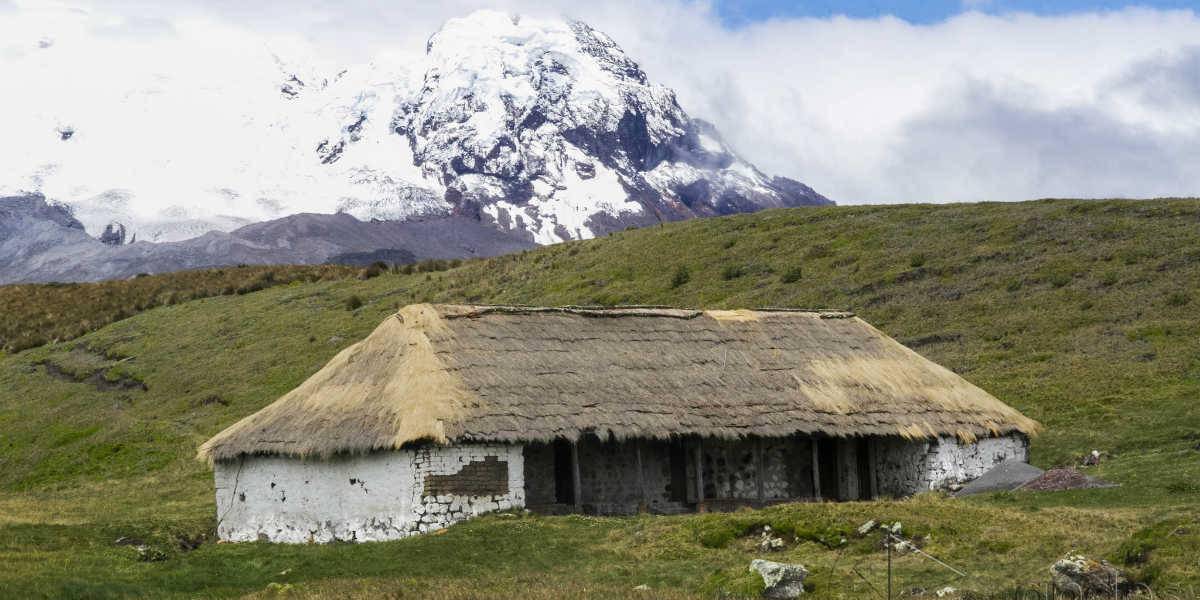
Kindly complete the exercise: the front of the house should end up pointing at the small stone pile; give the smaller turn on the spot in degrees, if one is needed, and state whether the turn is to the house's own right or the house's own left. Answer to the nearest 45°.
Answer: approximately 45° to the house's own left

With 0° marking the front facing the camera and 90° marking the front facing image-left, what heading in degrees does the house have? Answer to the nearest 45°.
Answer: approximately 315°
